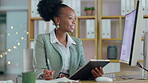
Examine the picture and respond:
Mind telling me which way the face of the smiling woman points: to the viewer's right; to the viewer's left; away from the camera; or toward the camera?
to the viewer's right
